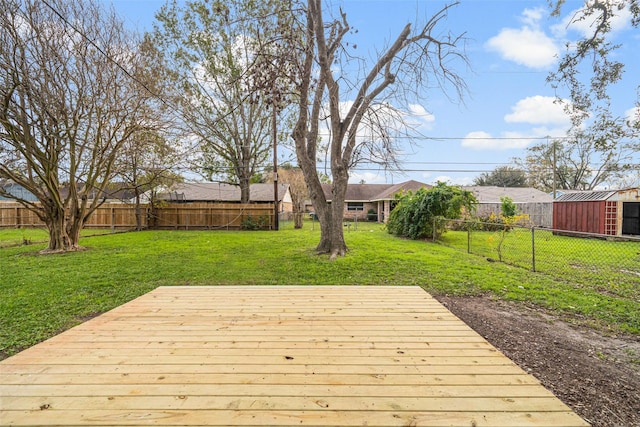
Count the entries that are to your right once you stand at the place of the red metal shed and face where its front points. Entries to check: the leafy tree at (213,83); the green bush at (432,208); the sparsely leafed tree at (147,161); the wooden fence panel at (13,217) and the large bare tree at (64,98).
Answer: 5

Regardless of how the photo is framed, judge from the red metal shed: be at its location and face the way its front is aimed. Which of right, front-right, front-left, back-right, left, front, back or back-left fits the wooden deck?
front-right

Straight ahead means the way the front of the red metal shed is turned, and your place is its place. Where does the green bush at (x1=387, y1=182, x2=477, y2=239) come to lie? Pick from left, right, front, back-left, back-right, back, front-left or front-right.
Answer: right

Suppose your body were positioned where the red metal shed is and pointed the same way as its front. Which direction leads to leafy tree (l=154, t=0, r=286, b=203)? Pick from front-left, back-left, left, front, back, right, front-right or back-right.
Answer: right

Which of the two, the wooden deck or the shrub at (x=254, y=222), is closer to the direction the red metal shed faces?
the wooden deck

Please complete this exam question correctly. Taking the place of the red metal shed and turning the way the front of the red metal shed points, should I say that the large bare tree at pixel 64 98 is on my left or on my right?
on my right

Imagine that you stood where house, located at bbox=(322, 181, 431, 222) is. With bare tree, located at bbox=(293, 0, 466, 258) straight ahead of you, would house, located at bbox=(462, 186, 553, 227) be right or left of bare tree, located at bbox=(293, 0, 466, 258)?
left

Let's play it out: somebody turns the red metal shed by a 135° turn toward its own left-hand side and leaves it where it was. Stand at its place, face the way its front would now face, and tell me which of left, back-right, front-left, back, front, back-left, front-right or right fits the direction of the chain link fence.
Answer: back

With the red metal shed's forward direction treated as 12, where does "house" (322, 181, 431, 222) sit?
The house is roughly at 5 o'clock from the red metal shed.

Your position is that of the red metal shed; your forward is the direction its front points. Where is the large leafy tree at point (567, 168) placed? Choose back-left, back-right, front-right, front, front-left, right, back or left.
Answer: back-left

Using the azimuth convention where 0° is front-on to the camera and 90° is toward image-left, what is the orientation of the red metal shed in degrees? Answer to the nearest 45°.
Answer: approximately 315°

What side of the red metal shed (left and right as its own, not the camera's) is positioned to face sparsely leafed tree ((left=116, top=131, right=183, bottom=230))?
right
